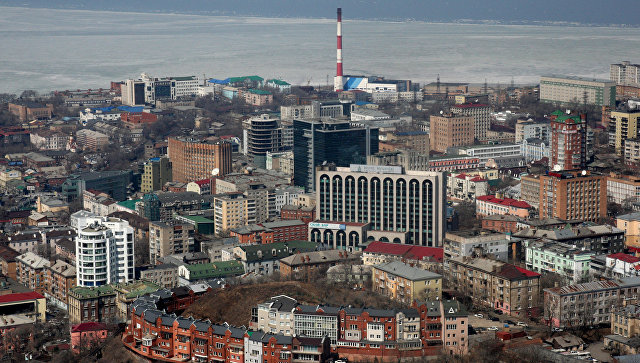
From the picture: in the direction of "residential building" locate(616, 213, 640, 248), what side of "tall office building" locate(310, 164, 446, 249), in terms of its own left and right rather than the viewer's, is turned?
left

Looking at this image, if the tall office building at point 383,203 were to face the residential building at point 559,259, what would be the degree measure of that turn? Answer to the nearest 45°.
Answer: approximately 45° to its left

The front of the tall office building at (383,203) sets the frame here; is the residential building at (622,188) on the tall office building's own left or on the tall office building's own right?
on the tall office building's own left

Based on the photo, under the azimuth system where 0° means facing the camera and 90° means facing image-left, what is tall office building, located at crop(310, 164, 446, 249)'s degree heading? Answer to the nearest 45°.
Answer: approximately 0°

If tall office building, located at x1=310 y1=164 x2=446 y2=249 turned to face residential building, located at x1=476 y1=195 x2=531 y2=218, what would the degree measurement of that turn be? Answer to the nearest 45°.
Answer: approximately 135° to its left

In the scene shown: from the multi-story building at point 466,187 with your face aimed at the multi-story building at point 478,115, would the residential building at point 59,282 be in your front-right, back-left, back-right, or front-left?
back-left

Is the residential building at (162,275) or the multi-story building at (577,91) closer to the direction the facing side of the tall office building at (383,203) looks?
the residential building

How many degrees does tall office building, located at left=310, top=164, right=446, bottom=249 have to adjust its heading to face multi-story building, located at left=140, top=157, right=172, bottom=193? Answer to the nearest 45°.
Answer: approximately 135° to its right

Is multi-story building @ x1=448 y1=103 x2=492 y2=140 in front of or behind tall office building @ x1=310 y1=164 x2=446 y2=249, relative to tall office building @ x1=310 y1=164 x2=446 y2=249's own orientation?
behind

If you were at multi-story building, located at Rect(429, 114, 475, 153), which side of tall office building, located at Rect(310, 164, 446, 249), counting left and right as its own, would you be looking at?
back

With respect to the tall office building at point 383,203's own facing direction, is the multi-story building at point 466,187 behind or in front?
behind

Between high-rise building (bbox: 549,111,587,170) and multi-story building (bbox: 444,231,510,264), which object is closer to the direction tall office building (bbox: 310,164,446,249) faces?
the multi-story building

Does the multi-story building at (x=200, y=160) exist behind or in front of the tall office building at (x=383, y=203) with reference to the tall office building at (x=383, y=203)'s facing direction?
behind

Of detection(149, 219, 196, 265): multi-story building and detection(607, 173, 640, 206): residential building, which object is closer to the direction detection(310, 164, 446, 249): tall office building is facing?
the multi-story building

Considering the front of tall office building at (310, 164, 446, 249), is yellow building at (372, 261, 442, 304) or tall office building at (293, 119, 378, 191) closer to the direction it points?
the yellow building

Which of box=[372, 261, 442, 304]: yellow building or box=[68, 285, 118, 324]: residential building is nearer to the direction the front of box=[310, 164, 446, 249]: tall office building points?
the yellow building

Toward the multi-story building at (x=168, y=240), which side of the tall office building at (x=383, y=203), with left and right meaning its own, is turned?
right

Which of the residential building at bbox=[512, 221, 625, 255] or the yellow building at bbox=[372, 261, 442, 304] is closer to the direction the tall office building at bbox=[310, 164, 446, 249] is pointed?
the yellow building
